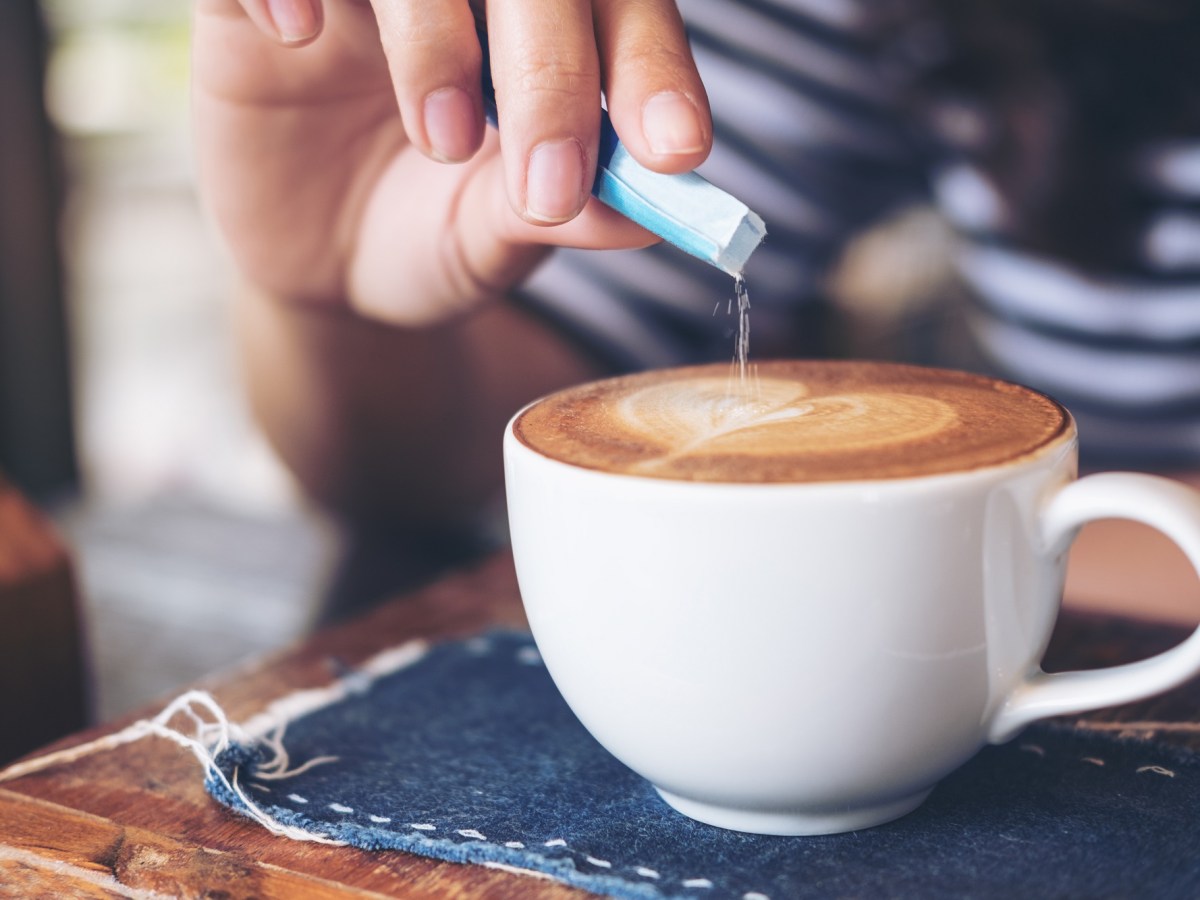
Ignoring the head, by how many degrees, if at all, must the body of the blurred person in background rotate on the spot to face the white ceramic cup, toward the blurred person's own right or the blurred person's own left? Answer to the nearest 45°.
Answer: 0° — they already face it

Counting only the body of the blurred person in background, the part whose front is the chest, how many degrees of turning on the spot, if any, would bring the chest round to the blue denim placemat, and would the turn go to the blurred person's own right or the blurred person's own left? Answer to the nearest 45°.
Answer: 0° — they already face it

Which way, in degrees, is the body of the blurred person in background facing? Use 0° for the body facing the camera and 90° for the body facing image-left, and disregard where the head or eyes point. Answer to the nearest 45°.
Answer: approximately 0°
